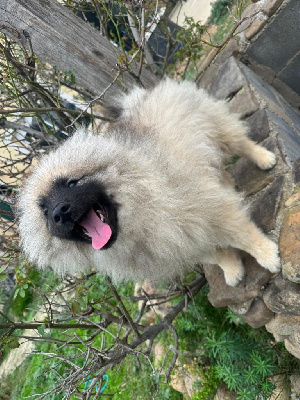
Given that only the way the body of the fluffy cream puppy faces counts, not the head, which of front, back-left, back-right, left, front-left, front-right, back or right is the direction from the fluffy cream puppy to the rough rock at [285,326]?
back-left

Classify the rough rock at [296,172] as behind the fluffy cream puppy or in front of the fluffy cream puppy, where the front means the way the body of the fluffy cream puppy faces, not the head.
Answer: behind

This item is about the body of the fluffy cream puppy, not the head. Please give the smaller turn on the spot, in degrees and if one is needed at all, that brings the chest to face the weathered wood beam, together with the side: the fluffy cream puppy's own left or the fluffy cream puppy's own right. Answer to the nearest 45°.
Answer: approximately 90° to the fluffy cream puppy's own right

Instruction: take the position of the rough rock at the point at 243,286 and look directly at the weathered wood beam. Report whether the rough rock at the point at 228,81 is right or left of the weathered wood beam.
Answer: right

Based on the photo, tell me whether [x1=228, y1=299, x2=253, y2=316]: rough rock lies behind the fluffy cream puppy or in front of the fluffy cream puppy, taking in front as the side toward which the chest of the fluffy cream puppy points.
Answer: behind

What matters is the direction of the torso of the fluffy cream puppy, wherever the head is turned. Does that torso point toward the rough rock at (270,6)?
no

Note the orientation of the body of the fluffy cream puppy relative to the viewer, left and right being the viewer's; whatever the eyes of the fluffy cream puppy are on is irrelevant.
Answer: facing the viewer and to the left of the viewer

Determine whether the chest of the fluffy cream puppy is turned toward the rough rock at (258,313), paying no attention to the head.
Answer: no
